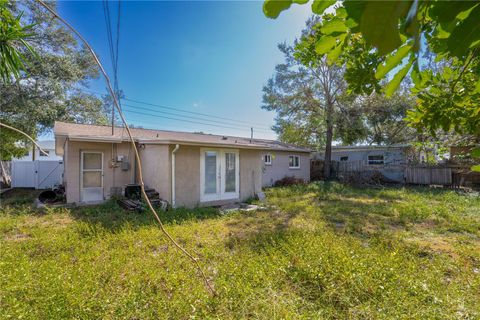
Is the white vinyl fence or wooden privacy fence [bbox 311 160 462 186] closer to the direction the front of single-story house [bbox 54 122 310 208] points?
the white vinyl fence

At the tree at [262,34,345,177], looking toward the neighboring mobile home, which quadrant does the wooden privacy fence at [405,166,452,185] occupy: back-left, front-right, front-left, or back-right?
front-right

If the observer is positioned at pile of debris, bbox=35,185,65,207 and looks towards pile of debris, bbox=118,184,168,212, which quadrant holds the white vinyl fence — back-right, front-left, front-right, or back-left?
back-left

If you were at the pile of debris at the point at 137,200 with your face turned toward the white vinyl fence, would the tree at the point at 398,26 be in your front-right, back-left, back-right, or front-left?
back-left

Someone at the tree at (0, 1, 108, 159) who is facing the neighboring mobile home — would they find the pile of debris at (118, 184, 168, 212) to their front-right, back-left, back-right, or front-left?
front-right
